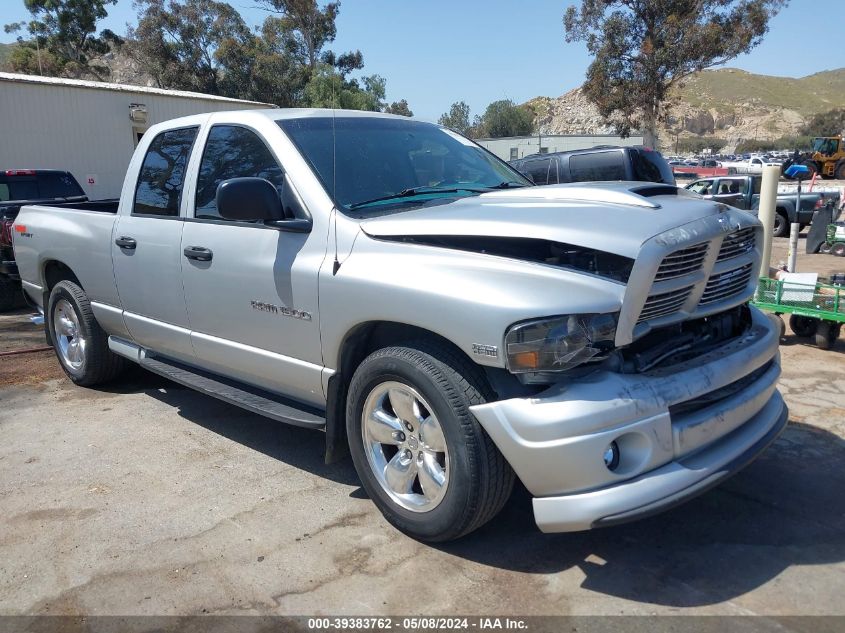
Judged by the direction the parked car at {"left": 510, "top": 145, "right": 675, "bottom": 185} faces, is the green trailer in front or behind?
behind

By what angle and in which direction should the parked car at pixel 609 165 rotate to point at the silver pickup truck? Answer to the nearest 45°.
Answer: approximately 135° to its left

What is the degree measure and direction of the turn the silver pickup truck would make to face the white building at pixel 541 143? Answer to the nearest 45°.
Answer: approximately 135° to its left

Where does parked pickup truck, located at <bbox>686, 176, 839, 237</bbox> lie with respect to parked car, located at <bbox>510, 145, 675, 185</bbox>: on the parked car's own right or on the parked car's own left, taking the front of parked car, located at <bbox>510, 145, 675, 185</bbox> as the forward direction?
on the parked car's own right

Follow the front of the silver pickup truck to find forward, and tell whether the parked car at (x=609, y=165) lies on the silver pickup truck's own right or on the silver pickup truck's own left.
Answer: on the silver pickup truck's own left

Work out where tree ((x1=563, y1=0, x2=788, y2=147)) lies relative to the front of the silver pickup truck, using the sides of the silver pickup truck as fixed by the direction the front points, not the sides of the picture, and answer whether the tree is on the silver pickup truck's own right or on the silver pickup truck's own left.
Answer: on the silver pickup truck's own left

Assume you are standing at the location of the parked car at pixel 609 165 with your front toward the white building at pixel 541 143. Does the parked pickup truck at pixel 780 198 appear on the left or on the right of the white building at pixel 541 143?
right

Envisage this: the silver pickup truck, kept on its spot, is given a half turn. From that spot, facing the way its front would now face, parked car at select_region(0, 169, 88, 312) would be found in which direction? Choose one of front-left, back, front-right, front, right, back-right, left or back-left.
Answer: front

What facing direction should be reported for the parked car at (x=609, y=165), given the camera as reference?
facing away from the viewer and to the left of the viewer
